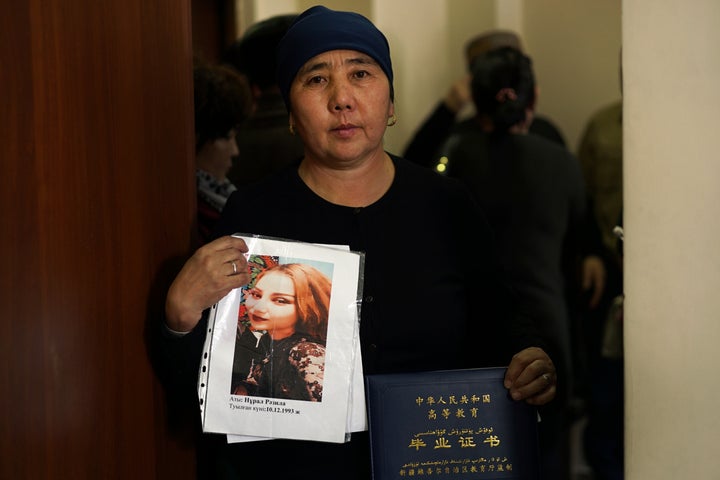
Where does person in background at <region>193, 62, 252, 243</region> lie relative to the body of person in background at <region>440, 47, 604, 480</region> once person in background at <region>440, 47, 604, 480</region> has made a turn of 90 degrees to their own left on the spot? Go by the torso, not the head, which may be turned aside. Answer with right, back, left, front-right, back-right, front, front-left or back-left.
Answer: front-left

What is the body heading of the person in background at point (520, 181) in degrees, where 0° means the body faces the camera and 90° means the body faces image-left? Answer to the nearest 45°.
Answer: approximately 180°

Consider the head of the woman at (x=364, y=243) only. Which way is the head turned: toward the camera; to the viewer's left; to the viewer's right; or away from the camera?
toward the camera

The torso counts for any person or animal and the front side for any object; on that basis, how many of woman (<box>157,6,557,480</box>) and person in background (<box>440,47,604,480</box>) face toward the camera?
1

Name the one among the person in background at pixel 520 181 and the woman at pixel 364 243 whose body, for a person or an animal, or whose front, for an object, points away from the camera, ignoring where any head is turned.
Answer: the person in background

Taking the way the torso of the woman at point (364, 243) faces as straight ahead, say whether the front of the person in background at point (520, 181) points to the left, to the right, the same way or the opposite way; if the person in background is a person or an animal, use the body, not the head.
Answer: the opposite way

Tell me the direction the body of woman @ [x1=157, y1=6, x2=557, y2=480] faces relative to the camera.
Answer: toward the camera

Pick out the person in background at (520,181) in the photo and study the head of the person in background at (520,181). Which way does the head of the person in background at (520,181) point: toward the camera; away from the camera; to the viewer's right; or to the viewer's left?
away from the camera

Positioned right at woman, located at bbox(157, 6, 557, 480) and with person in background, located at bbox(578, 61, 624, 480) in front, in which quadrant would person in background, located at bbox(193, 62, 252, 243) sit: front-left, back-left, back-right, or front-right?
front-left

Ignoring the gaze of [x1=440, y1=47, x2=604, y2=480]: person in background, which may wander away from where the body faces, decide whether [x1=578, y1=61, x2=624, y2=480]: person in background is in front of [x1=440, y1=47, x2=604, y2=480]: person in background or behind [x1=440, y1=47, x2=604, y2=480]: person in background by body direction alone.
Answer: in front

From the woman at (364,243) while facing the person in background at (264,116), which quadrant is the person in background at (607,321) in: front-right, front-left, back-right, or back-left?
front-right

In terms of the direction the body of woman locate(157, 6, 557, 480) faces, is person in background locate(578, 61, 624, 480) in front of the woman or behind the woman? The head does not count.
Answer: behind

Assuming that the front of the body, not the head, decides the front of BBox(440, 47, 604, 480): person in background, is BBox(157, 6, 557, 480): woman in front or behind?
behind
